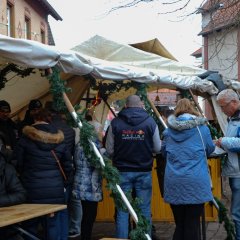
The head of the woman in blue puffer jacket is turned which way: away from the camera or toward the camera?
away from the camera

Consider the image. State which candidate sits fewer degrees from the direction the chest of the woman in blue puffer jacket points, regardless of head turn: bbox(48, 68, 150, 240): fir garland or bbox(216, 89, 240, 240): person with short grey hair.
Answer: the person with short grey hair

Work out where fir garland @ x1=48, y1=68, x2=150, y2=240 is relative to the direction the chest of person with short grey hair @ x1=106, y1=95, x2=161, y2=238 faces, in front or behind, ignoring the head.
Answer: behind

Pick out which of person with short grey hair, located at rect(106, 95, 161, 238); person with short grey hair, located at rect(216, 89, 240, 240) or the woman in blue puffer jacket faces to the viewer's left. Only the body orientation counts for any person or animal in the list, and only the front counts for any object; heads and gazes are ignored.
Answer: person with short grey hair, located at rect(216, 89, 240, 240)

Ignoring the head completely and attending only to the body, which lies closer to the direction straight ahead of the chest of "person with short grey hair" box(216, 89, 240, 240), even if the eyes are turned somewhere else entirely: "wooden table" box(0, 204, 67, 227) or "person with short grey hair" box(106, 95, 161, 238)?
the person with short grey hair

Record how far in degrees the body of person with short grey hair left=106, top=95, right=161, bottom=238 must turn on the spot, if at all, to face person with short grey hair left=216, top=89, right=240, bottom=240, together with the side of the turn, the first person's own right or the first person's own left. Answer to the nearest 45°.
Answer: approximately 90° to the first person's own right

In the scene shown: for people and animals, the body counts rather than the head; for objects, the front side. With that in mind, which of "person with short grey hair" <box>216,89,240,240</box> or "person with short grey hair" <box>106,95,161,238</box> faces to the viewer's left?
"person with short grey hair" <box>216,89,240,240</box>

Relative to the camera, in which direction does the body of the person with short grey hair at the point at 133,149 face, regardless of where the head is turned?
away from the camera

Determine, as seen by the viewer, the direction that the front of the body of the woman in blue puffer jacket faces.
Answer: away from the camera

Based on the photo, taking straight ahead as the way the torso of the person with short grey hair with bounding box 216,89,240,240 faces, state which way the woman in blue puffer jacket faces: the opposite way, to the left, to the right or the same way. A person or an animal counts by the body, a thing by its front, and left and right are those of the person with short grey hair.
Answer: to the right

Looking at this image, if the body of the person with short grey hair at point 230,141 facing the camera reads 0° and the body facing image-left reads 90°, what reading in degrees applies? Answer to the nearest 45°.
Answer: approximately 90°

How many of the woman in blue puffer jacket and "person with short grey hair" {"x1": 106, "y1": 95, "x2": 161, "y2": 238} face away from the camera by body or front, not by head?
2

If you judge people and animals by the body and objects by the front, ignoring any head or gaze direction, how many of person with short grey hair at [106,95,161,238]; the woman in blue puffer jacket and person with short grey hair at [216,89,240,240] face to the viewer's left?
1

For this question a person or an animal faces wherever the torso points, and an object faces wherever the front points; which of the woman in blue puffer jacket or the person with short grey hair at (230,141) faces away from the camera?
the woman in blue puffer jacket

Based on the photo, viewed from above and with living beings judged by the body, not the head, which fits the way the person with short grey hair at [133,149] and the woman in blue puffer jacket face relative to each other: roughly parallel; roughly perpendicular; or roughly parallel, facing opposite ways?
roughly parallel
